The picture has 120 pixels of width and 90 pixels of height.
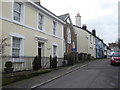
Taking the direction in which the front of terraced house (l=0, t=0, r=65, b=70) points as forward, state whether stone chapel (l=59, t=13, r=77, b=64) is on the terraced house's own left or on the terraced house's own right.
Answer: on the terraced house's own left

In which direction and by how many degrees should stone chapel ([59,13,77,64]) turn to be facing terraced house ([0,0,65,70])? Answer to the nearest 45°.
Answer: approximately 45° to its right

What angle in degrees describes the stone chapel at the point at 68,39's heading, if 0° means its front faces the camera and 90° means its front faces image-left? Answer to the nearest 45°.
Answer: approximately 315°

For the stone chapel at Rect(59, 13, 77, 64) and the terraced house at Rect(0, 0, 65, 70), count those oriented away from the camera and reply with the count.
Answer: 0

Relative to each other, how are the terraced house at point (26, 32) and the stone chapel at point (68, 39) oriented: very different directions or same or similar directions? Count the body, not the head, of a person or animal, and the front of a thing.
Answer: same or similar directions
